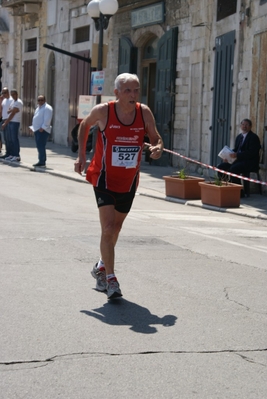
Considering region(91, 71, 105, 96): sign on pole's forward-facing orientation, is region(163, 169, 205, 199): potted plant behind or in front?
in front

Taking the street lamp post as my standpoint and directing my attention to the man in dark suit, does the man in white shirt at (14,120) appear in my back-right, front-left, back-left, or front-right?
back-right

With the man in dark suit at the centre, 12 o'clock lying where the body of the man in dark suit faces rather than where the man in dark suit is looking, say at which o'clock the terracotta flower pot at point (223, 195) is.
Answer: The terracotta flower pot is roughly at 11 o'clock from the man in dark suit.

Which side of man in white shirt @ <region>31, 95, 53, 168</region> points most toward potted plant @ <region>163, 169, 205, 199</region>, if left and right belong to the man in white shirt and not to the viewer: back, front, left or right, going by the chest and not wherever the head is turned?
left

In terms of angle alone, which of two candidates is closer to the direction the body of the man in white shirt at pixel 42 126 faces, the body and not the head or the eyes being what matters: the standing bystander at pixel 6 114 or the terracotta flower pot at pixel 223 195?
the terracotta flower pot

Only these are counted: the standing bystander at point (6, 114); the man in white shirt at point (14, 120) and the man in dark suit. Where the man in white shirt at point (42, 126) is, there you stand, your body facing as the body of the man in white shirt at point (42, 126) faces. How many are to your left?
1

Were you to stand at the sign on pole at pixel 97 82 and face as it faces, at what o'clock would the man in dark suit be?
The man in dark suit is roughly at 11 o'clock from the sign on pole.

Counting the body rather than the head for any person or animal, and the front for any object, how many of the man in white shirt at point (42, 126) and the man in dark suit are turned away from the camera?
0

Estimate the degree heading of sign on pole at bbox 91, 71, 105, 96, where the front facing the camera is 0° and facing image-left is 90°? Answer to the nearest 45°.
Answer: approximately 0°

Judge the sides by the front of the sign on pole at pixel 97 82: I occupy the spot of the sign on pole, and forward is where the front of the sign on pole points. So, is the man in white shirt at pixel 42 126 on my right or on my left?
on my right

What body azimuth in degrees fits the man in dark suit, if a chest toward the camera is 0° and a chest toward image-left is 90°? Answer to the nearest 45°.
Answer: approximately 45°

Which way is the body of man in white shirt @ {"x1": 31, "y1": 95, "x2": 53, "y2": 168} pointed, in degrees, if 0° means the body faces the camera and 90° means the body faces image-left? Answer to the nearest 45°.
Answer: approximately 45°
